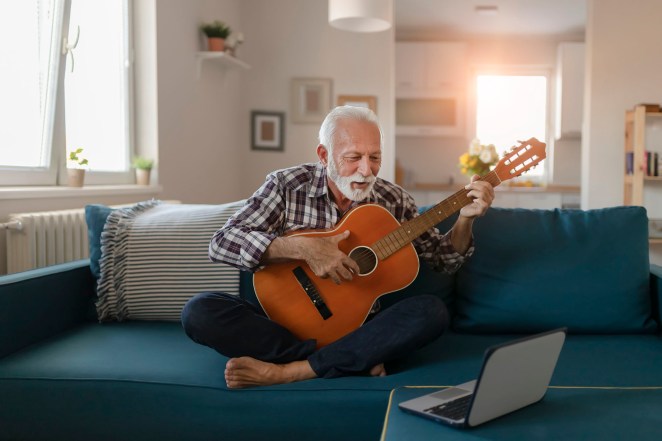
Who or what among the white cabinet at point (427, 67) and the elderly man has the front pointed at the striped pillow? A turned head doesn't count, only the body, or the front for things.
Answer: the white cabinet

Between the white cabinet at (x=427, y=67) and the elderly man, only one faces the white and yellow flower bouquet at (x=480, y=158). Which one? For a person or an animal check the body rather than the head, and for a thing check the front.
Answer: the white cabinet

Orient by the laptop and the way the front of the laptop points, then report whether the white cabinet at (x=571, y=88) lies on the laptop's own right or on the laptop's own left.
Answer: on the laptop's own right

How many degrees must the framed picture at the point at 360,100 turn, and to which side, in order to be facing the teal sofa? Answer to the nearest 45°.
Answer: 0° — it already faces it

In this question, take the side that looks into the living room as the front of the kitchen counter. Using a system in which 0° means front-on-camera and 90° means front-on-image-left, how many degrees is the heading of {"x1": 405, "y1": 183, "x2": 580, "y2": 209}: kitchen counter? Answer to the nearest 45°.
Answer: approximately 0°

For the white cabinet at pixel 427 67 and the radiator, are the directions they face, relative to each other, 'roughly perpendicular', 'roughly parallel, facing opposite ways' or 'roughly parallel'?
roughly perpendicular

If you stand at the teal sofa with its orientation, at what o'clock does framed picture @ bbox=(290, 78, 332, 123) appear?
The framed picture is roughly at 6 o'clock from the teal sofa.

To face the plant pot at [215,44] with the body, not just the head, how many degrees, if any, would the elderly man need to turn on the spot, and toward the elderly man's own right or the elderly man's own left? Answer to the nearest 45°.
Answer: approximately 180°

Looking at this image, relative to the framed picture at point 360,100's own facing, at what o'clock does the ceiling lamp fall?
The ceiling lamp is roughly at 12 o'clock from the framed picture.

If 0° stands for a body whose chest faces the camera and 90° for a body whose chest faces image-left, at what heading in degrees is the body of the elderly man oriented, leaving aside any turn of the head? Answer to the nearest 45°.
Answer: approximately 0°
